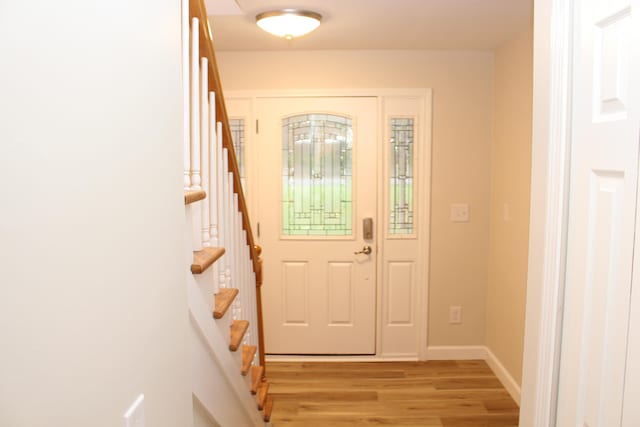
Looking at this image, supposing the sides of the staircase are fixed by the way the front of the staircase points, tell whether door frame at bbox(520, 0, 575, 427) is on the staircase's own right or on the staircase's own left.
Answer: on the staircase's own right

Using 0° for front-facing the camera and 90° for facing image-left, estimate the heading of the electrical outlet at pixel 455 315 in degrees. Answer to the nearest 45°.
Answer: approximately 0°

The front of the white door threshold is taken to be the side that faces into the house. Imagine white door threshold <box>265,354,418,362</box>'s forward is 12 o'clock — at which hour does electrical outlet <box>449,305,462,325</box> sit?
The electrical outlet is roughly at 9 o'clock from the white door threshold.

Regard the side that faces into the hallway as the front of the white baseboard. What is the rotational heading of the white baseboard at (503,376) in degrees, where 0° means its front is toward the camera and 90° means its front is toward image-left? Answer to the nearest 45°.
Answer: approximately 90°

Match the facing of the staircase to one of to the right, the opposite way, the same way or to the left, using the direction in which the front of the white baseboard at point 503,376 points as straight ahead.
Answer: to the right

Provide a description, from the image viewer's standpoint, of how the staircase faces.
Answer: facing away from the viewer and to the right of the viewer
